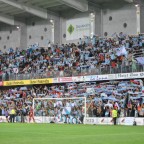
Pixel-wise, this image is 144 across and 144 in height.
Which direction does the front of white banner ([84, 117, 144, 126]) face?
toward the camera

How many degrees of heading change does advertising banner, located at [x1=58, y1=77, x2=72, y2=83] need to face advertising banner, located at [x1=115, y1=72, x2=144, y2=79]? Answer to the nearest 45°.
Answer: approximately 45° to its left

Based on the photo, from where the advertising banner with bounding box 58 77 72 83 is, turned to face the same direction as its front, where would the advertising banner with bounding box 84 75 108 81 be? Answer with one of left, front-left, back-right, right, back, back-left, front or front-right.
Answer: front-left

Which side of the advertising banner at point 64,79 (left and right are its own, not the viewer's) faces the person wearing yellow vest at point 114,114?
front

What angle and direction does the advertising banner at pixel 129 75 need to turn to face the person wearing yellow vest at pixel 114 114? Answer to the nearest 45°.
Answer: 0° — it already faces them

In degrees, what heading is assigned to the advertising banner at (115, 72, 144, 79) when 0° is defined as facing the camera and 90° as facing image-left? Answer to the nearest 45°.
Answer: approximately 0°

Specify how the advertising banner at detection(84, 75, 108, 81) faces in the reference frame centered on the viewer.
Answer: facing the viewer

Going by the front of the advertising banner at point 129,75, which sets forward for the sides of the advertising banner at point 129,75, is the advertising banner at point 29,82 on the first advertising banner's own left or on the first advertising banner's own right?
on the first advertising banner's own right

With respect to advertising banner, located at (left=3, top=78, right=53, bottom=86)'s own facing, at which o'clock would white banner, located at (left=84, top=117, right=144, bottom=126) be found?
The white banner is roughly at 11 o'clock from the advertising banner.

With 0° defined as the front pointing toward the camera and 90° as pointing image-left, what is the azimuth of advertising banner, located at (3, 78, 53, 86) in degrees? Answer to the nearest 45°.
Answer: approximately 0°

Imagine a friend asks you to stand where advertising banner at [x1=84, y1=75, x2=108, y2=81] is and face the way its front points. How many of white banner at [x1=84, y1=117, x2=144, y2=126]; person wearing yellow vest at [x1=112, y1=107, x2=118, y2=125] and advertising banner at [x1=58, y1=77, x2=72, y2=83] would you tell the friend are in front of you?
2

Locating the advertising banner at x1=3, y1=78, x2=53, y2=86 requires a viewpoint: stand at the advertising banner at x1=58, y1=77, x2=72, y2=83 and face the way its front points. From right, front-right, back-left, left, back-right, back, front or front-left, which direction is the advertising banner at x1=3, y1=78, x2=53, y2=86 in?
back-right
